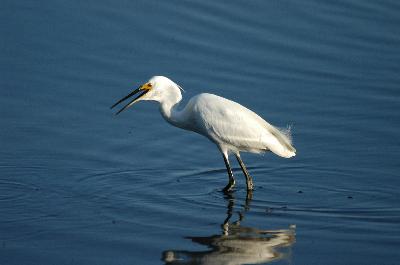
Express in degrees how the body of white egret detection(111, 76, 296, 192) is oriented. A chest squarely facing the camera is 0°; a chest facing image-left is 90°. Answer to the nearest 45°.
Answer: approximately 90°
